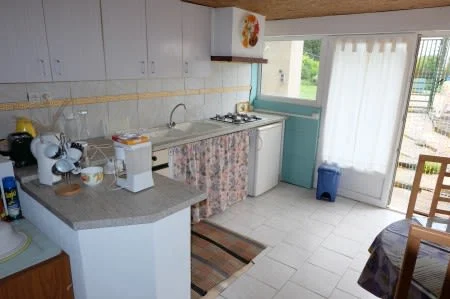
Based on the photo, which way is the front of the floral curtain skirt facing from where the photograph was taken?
facing the viewer and to the right of the viewer

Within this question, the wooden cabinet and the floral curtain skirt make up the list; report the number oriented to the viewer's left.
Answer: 0

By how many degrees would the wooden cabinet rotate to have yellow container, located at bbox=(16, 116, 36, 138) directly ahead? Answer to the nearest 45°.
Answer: approximately 135° to its left

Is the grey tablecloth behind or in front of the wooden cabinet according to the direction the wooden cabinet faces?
in front

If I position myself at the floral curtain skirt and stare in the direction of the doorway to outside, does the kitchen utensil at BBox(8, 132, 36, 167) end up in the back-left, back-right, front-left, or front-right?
back-right

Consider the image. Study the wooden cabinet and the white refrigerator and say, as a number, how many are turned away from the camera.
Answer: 0

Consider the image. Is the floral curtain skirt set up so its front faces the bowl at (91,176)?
no

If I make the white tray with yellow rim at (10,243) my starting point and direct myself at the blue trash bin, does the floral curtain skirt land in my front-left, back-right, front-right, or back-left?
front-left

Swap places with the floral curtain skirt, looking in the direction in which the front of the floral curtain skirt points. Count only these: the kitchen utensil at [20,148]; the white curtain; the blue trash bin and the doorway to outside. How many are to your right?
1

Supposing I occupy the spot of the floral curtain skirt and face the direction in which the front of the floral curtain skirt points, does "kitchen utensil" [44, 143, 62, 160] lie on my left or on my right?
on my right

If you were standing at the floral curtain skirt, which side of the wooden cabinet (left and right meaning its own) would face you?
left

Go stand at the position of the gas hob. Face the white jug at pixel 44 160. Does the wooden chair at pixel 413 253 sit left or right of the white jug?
left

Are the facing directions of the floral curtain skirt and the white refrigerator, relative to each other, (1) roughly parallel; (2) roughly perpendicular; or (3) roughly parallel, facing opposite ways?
roughly parallel

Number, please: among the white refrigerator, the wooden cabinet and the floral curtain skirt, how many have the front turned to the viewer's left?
0

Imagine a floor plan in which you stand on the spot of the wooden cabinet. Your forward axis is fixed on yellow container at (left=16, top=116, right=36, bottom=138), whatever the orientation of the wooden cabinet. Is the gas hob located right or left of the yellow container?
right
